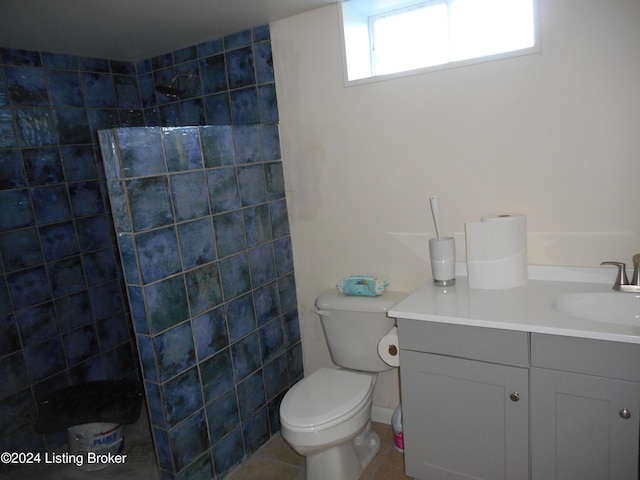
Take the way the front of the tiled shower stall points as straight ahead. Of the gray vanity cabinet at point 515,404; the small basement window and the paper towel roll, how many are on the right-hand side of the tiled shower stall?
0

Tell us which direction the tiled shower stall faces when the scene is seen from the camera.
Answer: facing the viewer and to the left of the viewer

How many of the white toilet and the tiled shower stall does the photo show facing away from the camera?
0

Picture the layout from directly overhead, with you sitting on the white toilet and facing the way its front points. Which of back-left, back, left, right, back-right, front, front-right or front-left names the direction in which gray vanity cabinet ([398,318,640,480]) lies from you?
left

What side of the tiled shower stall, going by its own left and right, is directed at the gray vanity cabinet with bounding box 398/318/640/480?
left

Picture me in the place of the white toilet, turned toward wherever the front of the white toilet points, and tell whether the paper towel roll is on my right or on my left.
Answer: on my left

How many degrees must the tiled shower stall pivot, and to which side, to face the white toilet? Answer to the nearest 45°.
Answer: approximately 90° to its left

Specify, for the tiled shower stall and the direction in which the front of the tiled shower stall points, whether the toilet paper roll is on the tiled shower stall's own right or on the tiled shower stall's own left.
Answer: on the tiled shower stall's own left

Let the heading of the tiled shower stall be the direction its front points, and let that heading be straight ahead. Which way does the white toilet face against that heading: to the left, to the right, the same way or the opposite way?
the same way
